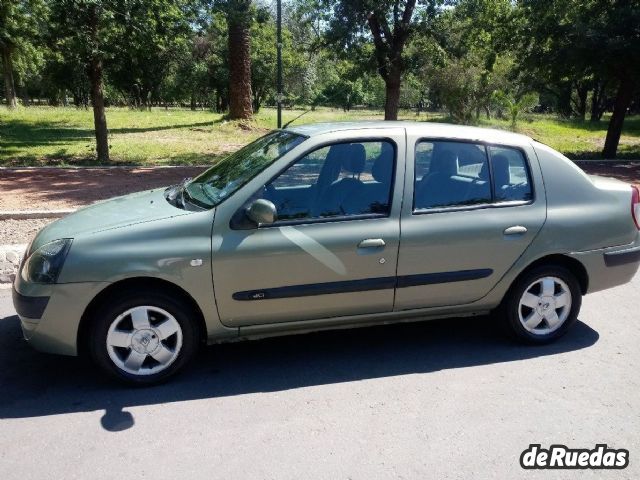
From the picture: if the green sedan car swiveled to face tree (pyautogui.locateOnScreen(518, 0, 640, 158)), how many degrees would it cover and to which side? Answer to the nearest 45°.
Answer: approximately 135° to its right

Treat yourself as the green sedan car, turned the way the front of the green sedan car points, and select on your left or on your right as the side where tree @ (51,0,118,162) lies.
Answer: on your right

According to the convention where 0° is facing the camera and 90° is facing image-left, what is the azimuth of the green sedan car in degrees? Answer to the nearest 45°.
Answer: approximately 90°

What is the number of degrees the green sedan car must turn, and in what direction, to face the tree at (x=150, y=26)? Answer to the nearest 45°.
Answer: approximately 45° to its right

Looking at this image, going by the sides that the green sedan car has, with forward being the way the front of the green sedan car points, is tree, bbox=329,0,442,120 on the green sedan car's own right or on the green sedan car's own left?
on the green sedan car's own right
